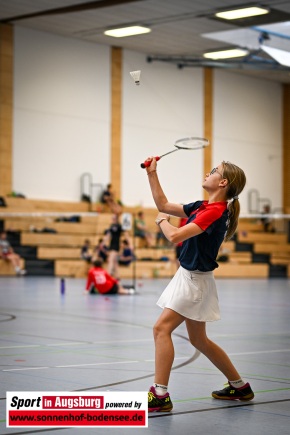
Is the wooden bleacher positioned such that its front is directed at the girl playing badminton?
yes

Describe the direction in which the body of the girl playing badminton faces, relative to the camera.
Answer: to the viewer's left

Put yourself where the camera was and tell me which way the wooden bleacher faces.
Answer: facing the viewer

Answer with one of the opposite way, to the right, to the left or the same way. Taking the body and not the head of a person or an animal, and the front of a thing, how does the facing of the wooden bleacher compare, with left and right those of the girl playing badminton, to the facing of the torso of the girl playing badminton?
to the left

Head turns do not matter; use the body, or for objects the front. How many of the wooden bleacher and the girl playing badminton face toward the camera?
1

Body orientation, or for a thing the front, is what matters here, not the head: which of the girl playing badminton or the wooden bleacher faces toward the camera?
the wooden bleacher

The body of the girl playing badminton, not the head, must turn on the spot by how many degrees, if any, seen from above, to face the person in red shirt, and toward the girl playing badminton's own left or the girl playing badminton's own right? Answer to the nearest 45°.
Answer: approximately 90° to the girl playing badminton's own right

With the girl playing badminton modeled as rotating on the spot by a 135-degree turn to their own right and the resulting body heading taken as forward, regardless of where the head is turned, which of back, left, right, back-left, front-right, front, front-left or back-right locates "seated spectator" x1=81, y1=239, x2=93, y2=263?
front-left

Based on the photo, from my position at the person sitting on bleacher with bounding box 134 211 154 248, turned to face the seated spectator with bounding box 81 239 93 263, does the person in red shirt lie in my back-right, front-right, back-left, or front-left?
front-left

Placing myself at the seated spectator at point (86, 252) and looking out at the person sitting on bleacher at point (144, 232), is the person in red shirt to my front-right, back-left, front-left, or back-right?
back-right

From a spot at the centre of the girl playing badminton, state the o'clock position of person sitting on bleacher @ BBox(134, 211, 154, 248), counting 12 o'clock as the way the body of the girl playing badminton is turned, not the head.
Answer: The person sitting on bleacher is roughly at 3 o'clock from the girl playing badminton.

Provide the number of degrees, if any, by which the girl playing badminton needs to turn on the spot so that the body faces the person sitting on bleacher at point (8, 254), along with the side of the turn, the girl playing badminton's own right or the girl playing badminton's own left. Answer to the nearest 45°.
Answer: approximately 90° to the girl playing badminton's own right
